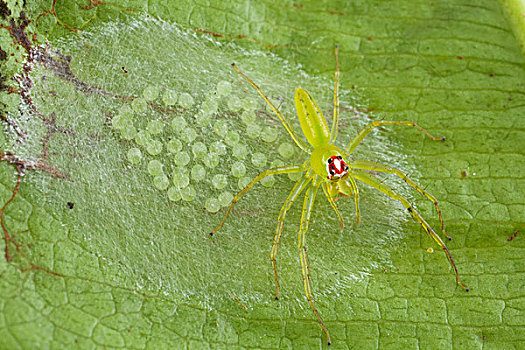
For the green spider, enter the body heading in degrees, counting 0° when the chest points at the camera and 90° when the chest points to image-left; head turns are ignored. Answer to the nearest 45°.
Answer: approximately 315°
